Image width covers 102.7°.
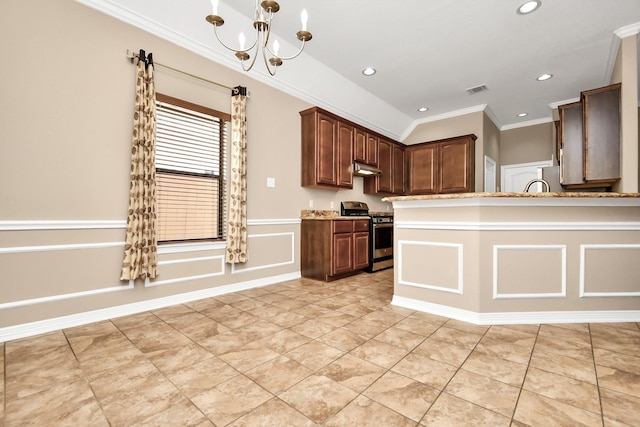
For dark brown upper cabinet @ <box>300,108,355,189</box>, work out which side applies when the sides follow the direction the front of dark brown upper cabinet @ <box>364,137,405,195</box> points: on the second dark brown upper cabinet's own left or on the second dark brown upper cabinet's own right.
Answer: on the second dark brown upper cabinet's own right

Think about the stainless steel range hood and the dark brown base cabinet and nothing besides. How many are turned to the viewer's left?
0

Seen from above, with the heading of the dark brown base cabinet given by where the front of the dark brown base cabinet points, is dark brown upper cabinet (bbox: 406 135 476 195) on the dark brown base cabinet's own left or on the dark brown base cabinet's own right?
on the dark brown base cabinet's own left

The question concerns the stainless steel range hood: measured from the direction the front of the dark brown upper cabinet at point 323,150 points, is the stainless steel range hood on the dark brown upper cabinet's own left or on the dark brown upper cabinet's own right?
on the dark brown upper cabinet's own left

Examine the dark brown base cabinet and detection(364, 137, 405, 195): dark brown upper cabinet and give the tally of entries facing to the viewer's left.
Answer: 0

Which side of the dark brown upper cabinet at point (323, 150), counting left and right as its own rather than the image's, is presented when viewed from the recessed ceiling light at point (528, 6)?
front

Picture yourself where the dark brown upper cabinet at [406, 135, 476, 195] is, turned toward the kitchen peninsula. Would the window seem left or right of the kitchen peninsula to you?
right

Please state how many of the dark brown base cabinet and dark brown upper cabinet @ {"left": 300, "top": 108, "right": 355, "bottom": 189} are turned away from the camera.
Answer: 0

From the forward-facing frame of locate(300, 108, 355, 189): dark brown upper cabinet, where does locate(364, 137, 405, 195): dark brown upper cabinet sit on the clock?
locate(364, 137, 405, 195): dark brown upper cabinet is roughly at 9 o'clock from locate(300, 108, 355, 189): dark brown upper cabinet.
